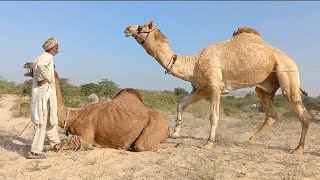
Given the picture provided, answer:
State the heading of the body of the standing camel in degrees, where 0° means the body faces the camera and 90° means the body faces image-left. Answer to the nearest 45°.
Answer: approximately 90°

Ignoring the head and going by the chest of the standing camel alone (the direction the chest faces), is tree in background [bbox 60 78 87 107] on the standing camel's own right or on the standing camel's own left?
on the standing camel's own right

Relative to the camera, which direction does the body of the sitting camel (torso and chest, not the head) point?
to the viewer's left

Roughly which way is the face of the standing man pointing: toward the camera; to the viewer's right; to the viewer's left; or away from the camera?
to the viewer's right

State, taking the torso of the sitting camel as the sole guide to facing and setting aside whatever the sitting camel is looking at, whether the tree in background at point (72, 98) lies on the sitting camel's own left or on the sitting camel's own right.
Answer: on the sitting camel's own right

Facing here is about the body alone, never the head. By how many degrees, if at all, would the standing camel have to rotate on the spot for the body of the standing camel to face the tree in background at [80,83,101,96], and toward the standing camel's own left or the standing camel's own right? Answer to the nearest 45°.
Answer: approximately 45° to the standing camel's own right

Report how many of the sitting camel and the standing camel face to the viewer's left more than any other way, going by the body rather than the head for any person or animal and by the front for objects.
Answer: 2

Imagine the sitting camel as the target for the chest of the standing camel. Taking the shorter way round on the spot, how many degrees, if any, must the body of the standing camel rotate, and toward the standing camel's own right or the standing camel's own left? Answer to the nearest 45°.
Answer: approximately 45° to the standing camel's own left

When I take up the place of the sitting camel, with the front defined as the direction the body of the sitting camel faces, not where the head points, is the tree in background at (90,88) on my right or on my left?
on my right

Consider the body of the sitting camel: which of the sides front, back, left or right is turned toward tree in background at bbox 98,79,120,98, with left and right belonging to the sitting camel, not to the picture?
right
